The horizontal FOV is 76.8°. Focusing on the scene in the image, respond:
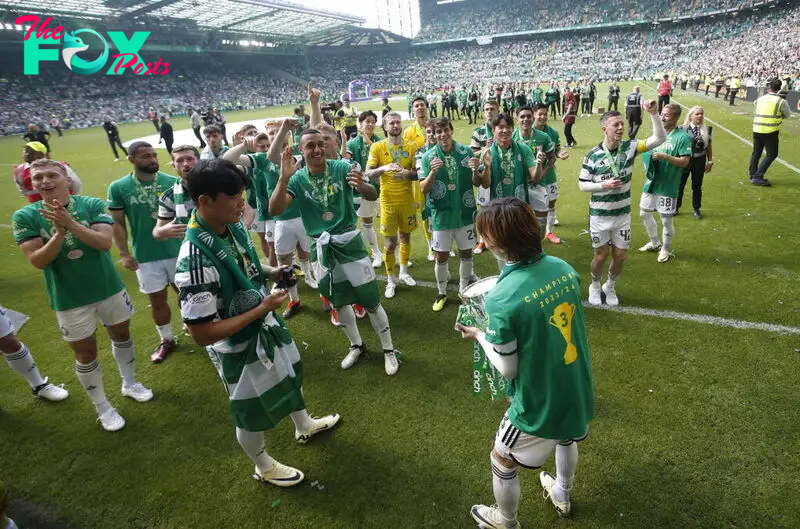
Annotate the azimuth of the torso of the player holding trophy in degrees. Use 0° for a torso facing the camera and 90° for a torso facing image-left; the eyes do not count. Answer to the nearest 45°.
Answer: approximately 135°

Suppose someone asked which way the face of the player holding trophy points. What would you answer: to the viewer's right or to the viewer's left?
to the viewer's left
